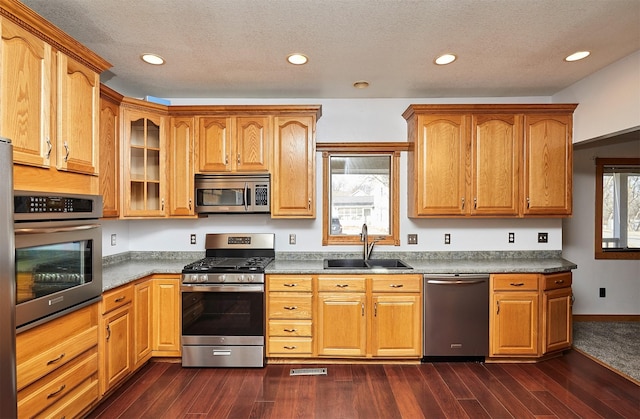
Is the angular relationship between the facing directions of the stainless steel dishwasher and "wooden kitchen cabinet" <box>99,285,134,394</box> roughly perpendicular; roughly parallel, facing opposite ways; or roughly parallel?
roughly perpendicular

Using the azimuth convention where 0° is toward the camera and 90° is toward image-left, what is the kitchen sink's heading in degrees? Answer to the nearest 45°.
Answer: approximately 0°

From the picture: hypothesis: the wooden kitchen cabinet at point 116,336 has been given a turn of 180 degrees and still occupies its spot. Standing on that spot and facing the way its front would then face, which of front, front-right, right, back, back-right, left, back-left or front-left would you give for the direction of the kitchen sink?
back-right

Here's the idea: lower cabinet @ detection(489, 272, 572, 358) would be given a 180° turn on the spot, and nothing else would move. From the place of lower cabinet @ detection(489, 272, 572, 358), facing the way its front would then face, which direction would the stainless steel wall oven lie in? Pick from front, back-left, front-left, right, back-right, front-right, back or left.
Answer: back-left

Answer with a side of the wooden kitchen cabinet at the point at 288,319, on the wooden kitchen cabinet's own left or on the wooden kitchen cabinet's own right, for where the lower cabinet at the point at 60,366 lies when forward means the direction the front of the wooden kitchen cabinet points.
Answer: on the wooden kitchen cabinet's own right

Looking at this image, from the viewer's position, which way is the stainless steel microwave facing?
facing the viewer

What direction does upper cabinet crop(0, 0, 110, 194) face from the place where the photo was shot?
facing the viewer and to the right of the viewer

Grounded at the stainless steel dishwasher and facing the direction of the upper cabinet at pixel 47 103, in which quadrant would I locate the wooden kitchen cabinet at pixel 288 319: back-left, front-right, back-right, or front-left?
front-right

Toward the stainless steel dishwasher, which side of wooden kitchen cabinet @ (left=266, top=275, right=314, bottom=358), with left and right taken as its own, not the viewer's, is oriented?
left

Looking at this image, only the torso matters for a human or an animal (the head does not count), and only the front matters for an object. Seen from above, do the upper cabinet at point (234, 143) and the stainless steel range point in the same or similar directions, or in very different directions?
same or similar directions

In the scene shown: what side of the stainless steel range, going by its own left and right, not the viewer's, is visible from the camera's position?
front

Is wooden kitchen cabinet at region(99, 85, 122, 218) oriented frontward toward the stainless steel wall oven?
no

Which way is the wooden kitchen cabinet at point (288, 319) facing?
toward the camera

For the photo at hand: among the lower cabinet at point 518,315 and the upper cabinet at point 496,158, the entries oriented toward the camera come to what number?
2

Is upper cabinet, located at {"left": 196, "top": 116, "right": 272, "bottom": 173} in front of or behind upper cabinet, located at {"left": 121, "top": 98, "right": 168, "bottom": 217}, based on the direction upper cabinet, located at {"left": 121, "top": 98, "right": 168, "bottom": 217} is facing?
in front

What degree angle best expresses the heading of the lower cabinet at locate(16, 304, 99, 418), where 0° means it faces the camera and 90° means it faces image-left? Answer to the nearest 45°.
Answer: approximately 315°

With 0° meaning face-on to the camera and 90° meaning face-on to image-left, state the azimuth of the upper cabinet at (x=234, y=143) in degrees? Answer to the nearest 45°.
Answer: approximately 0°

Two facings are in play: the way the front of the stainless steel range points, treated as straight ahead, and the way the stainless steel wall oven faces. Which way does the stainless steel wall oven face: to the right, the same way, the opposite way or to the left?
to the left
